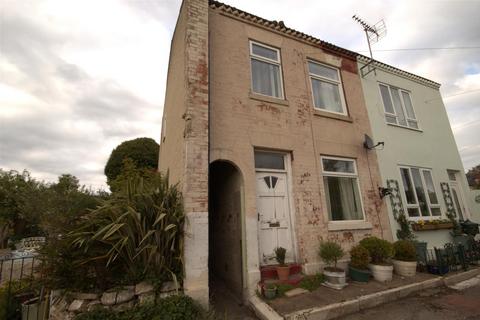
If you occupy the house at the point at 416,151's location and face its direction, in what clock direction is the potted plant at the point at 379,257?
The potted plant is roughly at 2 o'clock from the house.

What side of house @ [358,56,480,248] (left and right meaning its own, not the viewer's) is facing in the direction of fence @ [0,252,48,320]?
right

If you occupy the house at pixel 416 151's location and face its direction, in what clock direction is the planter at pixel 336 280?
The planter is roughly at 2 o'clock from the house.

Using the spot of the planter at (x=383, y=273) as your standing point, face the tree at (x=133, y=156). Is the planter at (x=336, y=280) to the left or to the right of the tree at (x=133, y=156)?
left

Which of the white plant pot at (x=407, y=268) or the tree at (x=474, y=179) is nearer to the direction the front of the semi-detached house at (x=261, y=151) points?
the white plant pot

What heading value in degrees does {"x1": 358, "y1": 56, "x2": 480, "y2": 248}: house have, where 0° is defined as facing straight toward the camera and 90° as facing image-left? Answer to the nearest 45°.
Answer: approximately 315°

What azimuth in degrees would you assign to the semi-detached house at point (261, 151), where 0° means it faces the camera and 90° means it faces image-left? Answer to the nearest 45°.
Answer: approximately 315°

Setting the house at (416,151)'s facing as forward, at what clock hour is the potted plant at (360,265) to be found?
The potted plant is roughly at 2 o'clock from the house.
